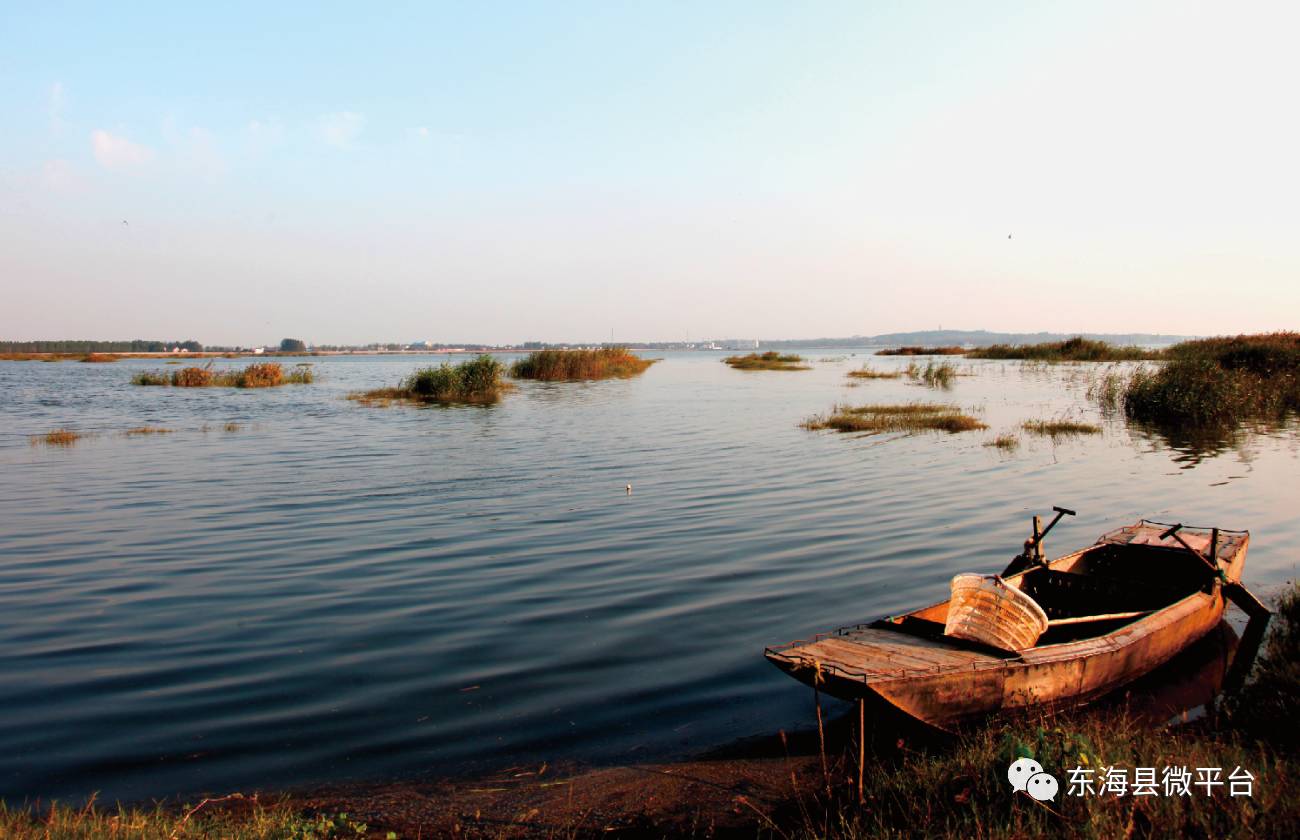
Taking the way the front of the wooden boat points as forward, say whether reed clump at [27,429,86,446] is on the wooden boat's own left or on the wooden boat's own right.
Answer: on the wooden boat's own right

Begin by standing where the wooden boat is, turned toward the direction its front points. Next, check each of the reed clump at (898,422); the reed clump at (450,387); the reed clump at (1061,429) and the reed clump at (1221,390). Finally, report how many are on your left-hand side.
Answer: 0

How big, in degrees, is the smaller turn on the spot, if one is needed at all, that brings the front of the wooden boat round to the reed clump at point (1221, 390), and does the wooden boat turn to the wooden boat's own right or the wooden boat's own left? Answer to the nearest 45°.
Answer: approximately 135° to the wooden boat's own right

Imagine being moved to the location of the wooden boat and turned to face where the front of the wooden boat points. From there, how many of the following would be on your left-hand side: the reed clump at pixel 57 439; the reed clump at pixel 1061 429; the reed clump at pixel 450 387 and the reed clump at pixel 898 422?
0

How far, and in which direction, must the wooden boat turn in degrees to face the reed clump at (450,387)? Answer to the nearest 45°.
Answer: approximately 90° to its right

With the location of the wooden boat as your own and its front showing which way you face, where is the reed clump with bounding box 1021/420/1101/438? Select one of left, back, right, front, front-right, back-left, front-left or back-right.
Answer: back-right

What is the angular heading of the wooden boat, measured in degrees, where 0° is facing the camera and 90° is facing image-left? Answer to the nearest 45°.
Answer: approximately 45°

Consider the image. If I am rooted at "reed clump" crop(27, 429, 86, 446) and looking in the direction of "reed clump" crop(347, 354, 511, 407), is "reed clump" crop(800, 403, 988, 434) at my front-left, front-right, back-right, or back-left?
front-right

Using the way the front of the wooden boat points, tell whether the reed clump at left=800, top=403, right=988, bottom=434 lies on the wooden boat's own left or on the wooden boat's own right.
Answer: on the wooden boat's own right

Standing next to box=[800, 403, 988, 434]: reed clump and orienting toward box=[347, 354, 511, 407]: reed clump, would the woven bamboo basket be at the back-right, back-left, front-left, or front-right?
back-left
